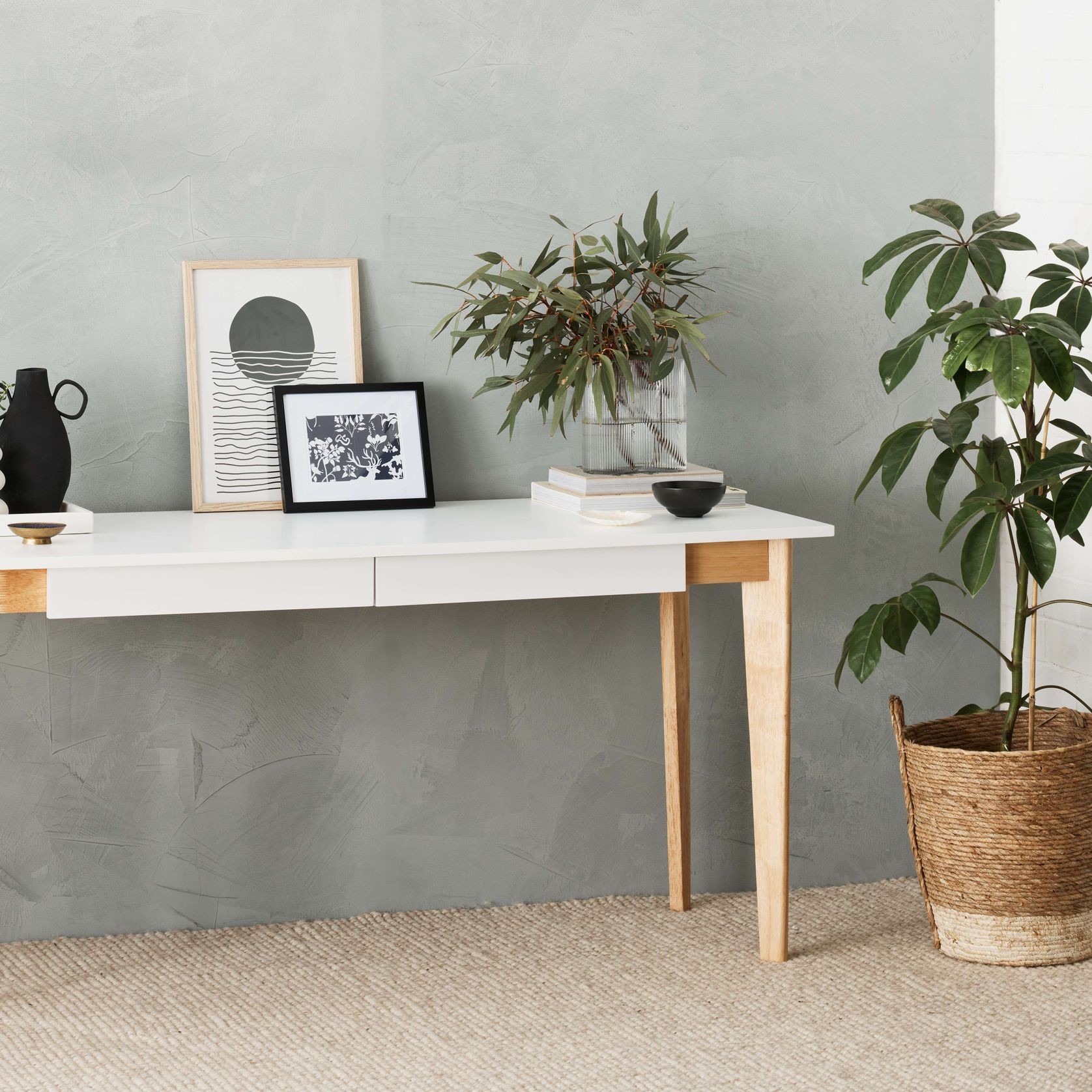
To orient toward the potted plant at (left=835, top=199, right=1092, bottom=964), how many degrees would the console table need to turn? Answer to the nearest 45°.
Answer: approximately 90° to its left

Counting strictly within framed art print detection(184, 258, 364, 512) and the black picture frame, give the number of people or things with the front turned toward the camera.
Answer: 2

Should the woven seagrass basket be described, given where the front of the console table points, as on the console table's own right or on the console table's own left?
on the console table's own left

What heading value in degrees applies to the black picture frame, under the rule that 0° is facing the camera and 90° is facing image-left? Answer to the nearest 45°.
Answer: approximately 0°

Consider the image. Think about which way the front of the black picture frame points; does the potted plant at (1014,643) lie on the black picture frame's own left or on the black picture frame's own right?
on the black picture frame's own left
